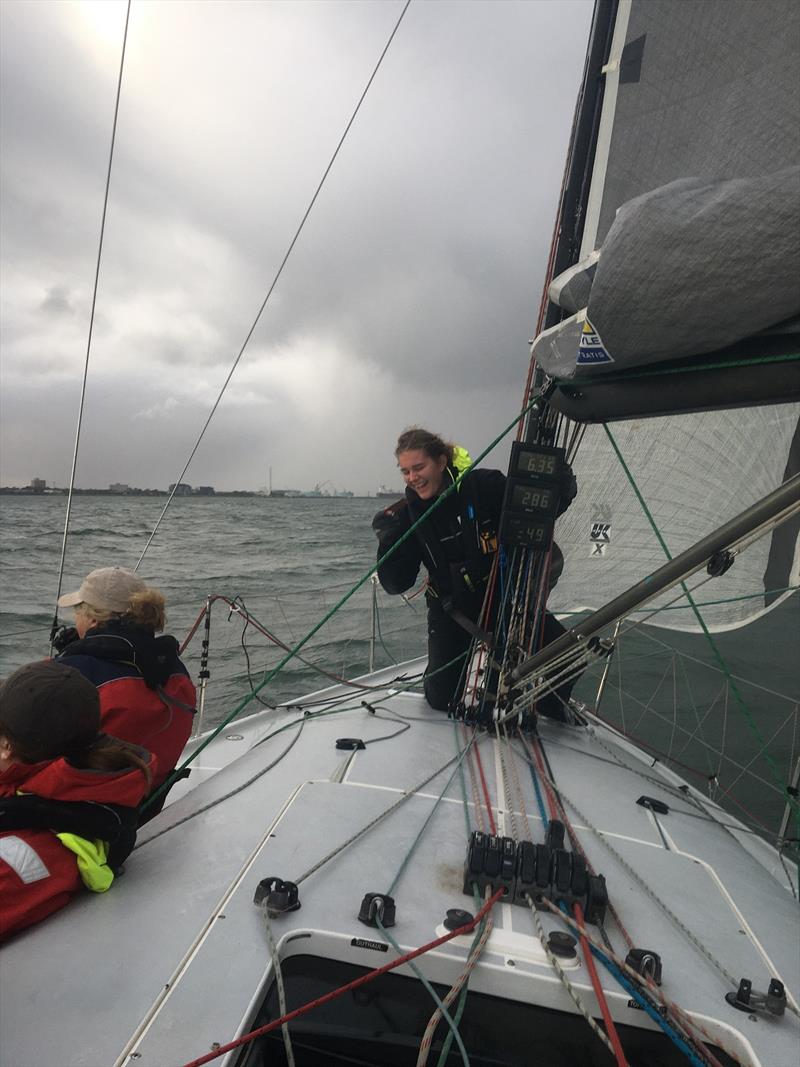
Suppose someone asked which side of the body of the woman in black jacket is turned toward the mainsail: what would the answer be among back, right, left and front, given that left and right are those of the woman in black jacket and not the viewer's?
left

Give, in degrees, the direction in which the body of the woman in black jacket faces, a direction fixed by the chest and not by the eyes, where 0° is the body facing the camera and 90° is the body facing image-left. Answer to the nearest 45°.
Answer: approximately 45°

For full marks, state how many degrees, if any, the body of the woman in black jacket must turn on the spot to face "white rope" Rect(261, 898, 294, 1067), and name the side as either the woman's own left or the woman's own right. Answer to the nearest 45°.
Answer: approximately 45° to the woman's own left

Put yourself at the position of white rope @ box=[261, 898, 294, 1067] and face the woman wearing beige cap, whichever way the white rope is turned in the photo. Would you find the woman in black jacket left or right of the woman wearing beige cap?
right

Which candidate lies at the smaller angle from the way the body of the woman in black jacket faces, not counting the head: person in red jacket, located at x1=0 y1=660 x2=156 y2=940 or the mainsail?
the person in red jacket

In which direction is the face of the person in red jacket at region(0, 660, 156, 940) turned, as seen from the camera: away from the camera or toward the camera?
away from the camera

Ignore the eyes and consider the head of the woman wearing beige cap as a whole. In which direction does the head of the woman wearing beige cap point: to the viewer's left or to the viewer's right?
to the viewer's left

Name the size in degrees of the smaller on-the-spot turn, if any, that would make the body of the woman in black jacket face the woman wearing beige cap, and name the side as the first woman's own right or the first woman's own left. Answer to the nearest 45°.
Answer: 0° — they already face them
